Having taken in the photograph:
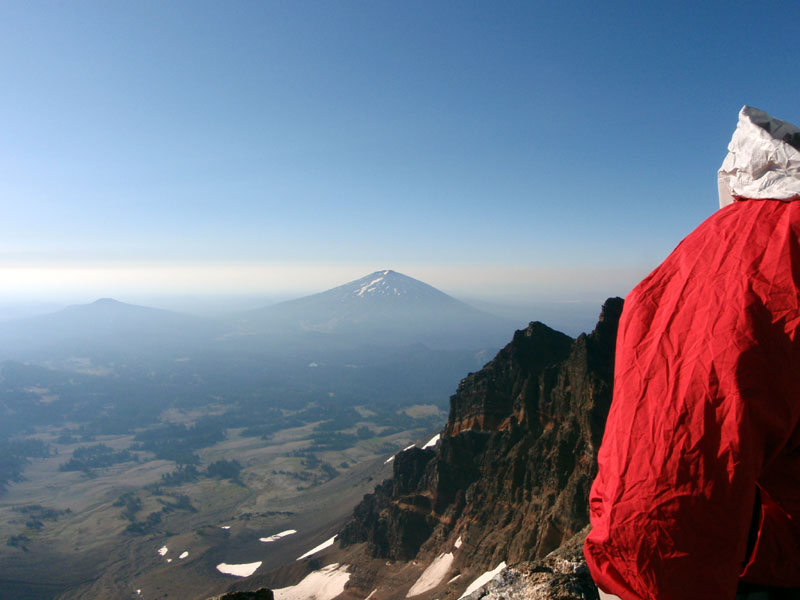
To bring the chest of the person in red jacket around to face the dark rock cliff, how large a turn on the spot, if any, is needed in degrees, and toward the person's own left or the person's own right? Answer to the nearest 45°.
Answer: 0° — they already face it

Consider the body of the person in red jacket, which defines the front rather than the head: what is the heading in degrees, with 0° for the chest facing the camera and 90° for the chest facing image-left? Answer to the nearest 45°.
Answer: approximately 180°
